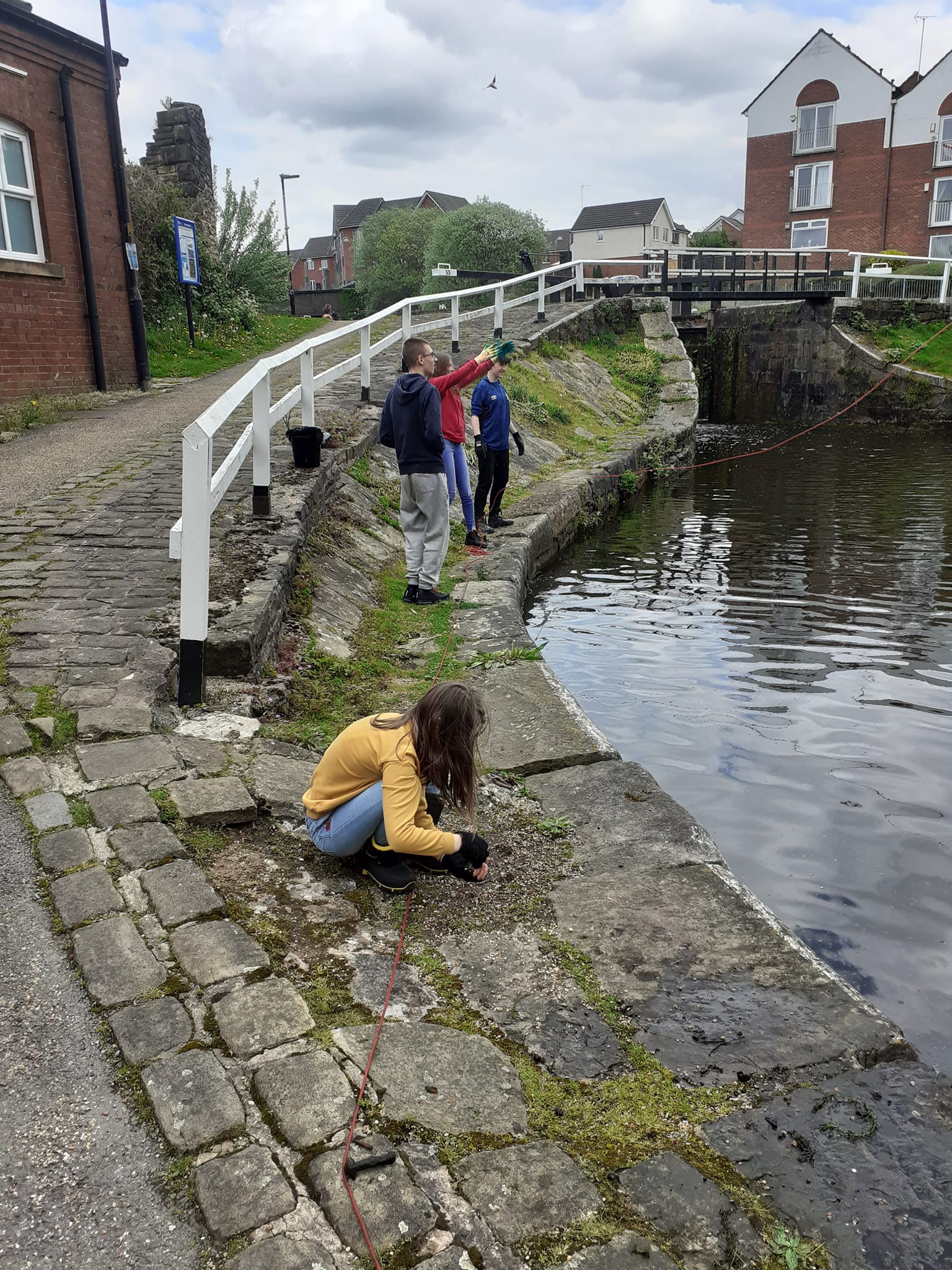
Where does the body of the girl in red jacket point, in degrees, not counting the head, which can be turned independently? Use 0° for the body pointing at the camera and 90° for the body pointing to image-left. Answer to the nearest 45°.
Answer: approximately 270°

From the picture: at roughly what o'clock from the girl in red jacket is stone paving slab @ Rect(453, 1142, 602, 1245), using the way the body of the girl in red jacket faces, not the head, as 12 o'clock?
The stone paving slab is roughly at 3 o'clock from the girl in red jacket.

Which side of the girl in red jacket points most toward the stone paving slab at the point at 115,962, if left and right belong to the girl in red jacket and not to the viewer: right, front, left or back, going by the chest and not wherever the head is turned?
right

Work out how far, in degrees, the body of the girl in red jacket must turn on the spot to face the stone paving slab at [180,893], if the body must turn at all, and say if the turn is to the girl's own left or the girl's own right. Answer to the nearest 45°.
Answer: approximately 90° to the girl's own right

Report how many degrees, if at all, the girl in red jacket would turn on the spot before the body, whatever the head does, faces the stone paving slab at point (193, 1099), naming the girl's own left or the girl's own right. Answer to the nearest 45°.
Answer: approximately 90° to the girl's own right

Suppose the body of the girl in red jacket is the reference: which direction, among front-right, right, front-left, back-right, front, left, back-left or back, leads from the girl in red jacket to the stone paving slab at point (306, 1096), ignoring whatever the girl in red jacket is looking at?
right

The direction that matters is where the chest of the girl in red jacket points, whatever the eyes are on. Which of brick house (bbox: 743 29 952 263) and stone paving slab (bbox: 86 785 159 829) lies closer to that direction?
the brick house

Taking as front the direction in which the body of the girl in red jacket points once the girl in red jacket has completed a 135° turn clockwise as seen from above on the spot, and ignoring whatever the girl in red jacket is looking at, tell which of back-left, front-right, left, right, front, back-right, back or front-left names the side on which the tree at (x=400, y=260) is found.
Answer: back-right

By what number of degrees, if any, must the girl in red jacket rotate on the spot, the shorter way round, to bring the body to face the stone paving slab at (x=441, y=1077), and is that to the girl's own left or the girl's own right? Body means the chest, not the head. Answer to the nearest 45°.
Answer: approximately 90° to the girl's own right

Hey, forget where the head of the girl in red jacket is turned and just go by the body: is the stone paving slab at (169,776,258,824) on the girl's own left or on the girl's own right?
on the girl's own right
